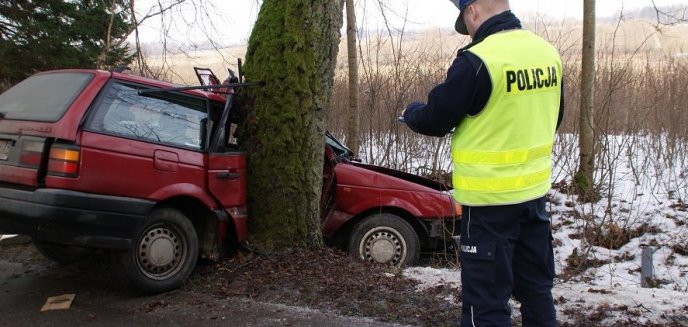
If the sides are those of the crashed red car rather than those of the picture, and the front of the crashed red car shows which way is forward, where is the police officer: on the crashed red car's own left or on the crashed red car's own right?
on the crashed red car's own right

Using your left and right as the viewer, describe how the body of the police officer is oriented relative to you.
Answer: facing away from the viewer and to the left of the viewer

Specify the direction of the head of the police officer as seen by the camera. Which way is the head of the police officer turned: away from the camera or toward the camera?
away from the camera

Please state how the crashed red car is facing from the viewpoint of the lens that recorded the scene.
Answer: facing away from the viewer and to the right of the viewer
